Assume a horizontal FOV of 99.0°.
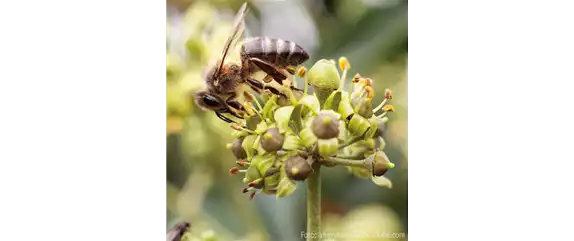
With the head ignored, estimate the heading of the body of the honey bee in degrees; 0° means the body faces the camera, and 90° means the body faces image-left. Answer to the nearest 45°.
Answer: approximately 90°
